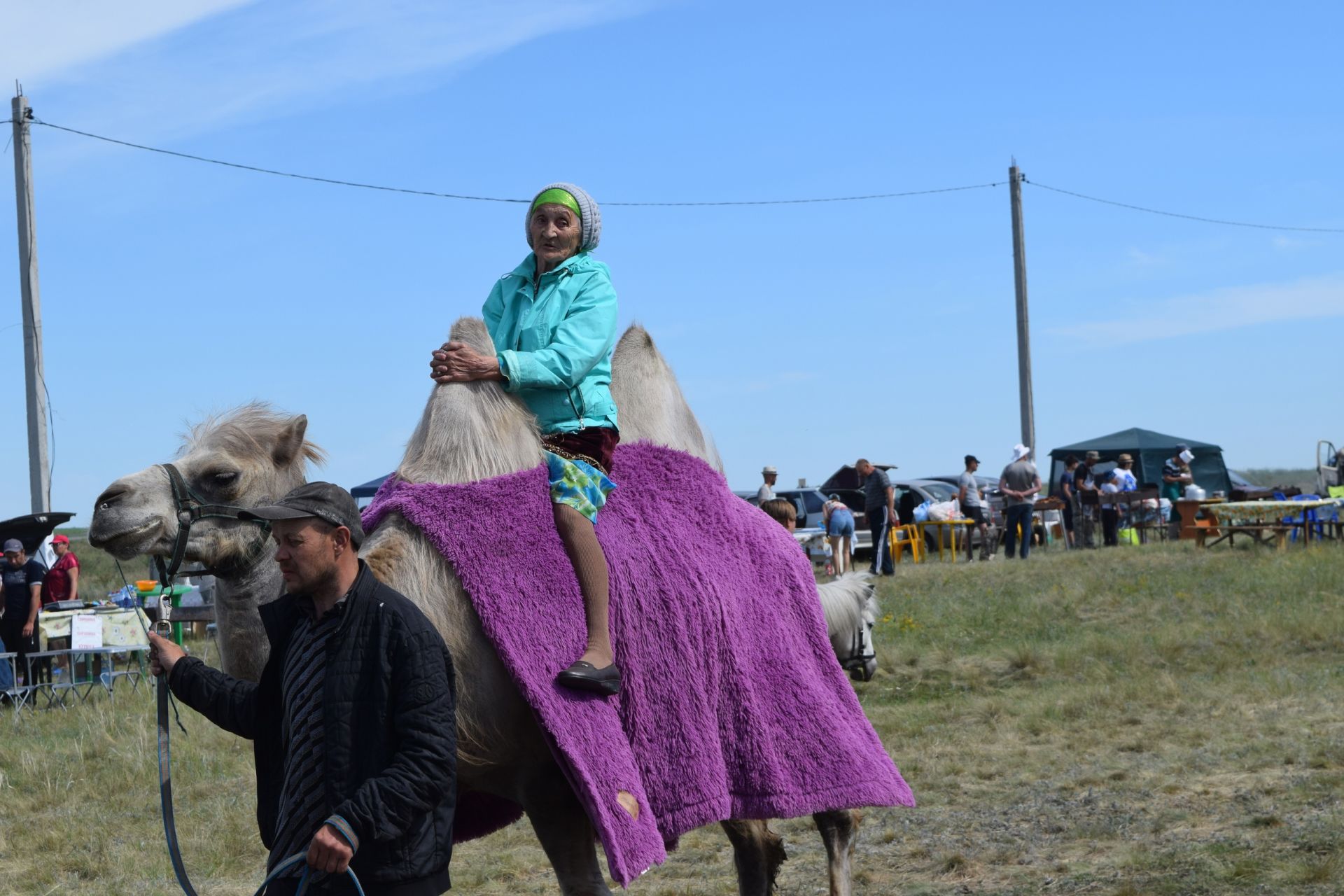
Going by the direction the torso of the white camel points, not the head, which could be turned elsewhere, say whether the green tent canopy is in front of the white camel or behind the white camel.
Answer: behind

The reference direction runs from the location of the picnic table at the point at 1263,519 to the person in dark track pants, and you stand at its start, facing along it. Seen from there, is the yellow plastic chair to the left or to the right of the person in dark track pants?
right

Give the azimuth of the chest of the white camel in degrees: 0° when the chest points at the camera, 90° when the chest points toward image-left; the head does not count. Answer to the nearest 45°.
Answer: approximately 45°

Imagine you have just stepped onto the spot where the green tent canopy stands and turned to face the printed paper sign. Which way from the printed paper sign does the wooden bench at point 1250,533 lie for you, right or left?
left

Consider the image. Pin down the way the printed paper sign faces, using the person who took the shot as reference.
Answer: facing the viewer

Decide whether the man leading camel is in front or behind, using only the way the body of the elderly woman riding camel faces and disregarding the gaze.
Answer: in front

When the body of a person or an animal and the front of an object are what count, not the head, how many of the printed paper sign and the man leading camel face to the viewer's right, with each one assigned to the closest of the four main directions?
0

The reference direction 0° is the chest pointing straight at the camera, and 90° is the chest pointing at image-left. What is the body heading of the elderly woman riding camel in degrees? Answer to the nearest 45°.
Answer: approximately 45°

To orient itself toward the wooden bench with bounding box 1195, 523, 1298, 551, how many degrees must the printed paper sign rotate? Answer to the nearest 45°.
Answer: approximately 90° to its left

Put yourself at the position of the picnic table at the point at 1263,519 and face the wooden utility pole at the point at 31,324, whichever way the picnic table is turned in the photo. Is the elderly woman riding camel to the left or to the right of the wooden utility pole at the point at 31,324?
left

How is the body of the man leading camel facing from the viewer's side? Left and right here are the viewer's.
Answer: facing the viewer and to the left of the viewer

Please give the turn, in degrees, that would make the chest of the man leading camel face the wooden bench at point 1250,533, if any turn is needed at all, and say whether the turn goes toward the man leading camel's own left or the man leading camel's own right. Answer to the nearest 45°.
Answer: approximately 180°

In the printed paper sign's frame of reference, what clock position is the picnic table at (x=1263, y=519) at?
The picnic table is roughly at 9 o'clock from the printed paper sign.

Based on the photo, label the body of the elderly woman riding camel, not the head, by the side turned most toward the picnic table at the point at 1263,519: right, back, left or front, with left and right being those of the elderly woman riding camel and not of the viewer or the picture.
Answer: back

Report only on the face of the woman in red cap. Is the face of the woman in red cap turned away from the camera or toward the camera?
toward the camera

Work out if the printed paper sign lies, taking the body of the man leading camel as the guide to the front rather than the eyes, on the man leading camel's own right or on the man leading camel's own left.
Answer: on the man leading camel's own right
